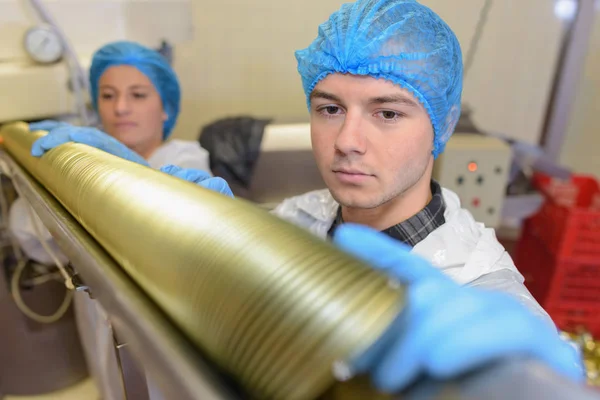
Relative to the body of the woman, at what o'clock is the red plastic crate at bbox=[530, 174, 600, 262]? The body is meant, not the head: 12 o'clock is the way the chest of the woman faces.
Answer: The red plastic crate is roughly at 8 o'clock from the woman.

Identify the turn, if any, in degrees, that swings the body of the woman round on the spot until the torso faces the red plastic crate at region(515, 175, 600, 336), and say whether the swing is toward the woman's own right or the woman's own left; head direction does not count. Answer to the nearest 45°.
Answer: approximately 135° to the woman's own left

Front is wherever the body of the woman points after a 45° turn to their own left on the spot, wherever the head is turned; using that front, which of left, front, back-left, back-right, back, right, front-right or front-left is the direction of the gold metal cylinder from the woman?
front

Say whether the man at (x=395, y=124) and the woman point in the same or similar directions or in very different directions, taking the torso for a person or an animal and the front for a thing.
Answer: same or similar directions

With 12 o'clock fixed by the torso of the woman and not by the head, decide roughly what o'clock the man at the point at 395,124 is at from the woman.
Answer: The man is roughly at 10 o'clock from the woman.

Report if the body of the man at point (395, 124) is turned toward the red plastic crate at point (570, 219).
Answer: no

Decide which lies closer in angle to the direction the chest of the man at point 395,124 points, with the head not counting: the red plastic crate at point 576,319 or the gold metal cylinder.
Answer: the gold metal cylinder

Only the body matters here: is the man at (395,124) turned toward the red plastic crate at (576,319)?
no

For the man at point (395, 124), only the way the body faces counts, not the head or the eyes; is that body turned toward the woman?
no

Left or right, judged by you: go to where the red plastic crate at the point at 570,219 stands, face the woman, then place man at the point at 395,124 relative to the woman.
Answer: left

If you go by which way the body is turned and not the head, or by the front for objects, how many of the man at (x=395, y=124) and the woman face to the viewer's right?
0

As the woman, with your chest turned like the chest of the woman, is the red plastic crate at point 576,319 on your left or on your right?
on your left

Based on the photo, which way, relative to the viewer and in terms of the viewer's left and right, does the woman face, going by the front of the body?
facing the viewer and to the left of the viewer
